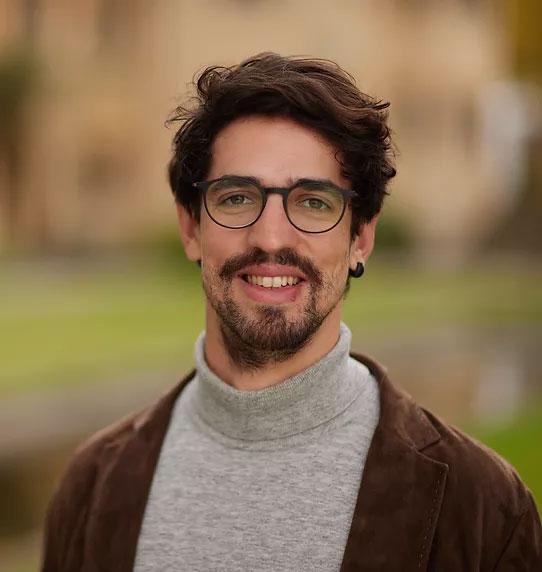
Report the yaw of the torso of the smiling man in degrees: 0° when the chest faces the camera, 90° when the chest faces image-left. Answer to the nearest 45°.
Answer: approximately 0°

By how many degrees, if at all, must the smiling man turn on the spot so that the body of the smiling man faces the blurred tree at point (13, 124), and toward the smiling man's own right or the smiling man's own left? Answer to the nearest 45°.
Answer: approximately 180°
